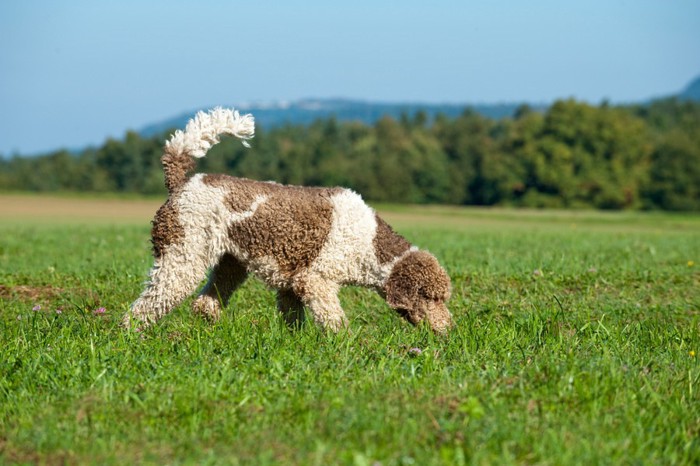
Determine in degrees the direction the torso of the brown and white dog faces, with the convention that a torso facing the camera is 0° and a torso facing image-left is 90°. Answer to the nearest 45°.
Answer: approximately 270°
